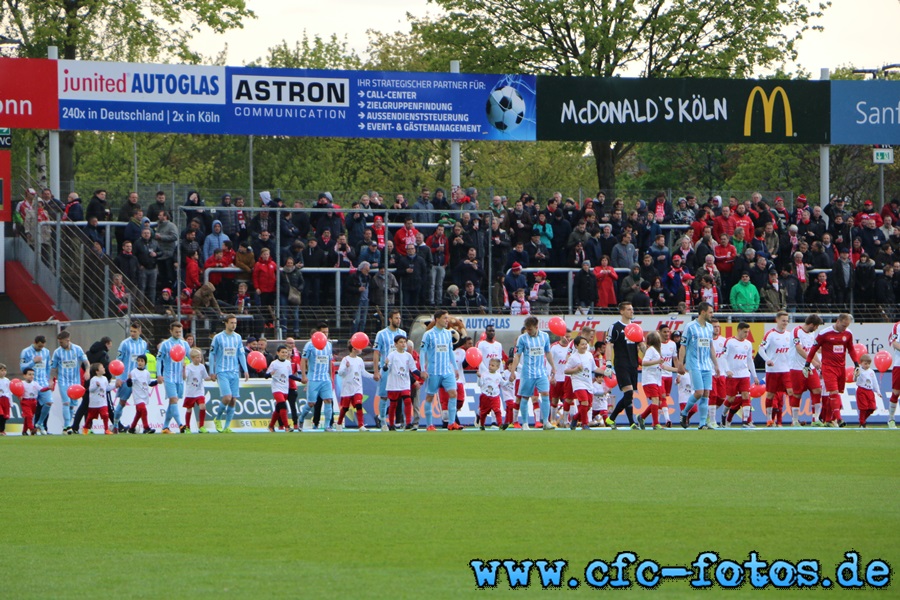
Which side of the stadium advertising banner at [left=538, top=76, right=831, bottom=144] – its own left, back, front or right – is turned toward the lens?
front

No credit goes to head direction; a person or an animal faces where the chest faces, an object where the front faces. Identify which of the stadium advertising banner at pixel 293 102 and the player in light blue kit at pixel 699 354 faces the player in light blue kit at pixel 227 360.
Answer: the stadium advertising banner

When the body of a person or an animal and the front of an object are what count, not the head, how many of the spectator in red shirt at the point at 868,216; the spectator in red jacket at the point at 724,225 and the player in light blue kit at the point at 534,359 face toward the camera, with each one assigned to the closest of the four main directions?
3

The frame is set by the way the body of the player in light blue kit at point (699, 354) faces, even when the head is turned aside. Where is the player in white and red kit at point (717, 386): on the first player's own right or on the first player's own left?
on the first player's own left

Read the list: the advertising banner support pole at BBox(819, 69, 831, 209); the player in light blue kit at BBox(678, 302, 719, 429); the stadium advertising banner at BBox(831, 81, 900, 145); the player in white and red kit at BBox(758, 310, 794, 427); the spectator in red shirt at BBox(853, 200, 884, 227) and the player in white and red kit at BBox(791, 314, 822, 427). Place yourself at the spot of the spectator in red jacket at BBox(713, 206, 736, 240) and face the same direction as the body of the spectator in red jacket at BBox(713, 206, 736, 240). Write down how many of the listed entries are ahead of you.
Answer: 3

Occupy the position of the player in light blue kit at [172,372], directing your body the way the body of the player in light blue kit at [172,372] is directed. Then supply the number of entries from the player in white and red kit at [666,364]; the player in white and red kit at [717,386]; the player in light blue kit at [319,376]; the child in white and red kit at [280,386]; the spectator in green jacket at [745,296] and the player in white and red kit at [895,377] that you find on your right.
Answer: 0

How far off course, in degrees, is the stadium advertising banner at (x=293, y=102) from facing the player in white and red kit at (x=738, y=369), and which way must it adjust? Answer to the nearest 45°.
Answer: approximately 45° to its left

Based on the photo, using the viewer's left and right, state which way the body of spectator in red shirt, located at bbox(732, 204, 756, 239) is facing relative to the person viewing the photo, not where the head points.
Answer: facing the viewer

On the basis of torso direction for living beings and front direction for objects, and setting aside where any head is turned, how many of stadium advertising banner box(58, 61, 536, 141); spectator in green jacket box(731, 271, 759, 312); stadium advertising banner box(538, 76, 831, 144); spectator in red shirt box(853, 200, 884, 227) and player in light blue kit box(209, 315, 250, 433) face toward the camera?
5

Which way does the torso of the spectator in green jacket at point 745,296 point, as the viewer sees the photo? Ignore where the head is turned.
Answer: toward the camera

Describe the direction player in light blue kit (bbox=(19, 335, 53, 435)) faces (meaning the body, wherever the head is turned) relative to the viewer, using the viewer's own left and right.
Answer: facing the viewer and to the right of the viewer

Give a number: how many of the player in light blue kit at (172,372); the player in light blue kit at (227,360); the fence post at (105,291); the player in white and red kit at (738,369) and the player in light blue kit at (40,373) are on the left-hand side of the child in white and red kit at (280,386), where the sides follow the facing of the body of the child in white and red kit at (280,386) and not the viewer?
1

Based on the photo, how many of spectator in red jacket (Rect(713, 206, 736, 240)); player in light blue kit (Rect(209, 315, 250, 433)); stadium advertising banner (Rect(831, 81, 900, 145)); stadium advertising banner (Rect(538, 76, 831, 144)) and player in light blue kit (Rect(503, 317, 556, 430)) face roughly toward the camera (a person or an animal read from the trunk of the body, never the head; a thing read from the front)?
5

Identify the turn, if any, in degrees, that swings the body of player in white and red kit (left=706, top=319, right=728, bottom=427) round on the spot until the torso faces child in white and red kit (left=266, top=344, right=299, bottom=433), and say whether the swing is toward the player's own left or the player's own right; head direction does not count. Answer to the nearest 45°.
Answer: approximately 45° to the player's own right

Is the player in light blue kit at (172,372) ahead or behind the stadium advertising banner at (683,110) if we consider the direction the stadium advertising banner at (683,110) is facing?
ahead

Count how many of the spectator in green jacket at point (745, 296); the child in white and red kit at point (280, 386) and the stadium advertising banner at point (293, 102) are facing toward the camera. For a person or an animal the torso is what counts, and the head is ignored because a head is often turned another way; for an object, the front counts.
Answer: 3

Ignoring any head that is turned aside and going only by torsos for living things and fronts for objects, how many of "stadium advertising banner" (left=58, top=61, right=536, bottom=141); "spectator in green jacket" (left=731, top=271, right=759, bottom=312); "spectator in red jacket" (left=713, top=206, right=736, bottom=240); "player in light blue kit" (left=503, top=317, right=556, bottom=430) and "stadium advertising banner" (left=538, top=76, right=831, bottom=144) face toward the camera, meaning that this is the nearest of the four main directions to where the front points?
5
